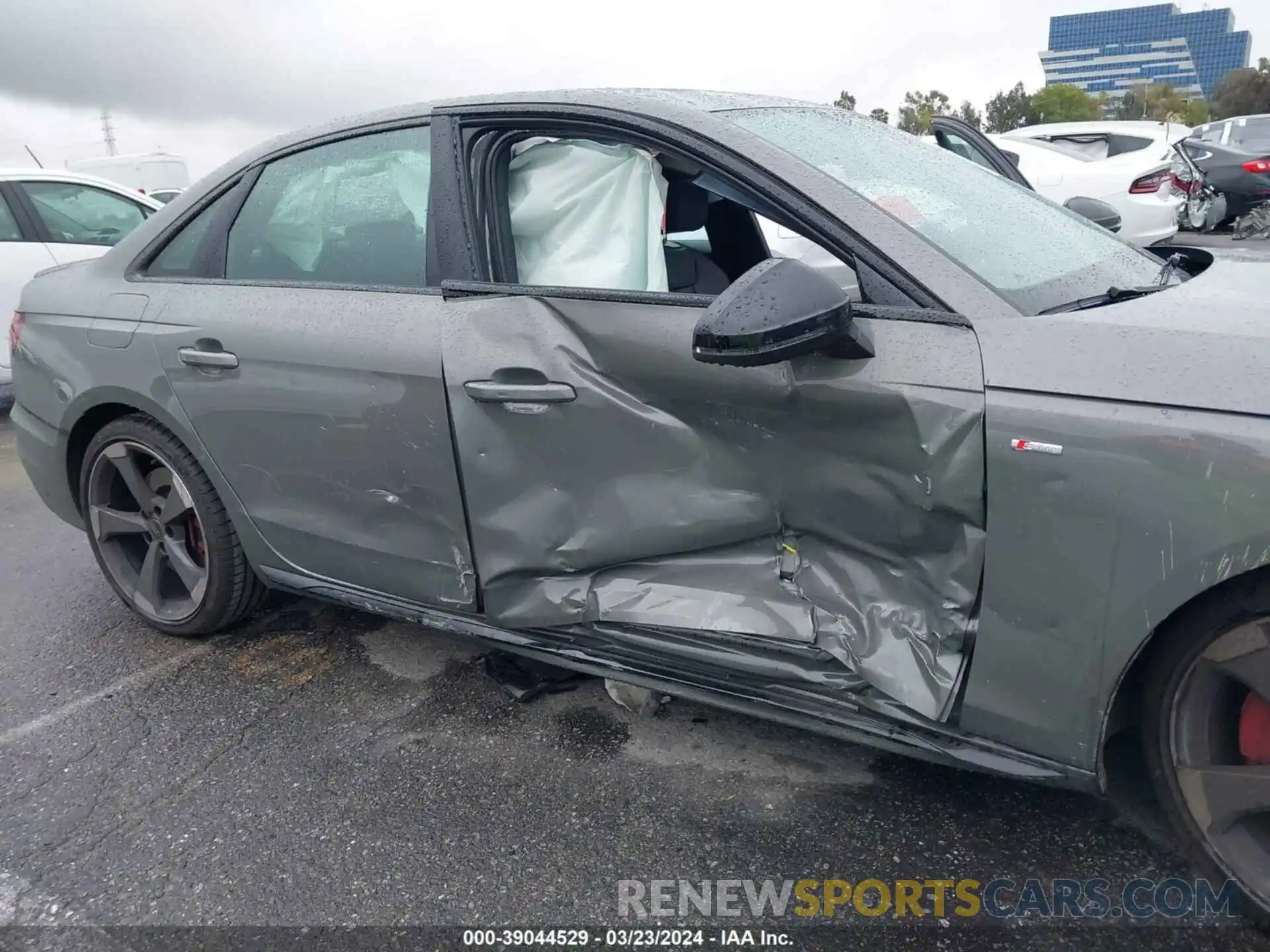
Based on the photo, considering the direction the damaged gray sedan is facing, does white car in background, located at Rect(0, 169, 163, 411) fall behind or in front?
behind

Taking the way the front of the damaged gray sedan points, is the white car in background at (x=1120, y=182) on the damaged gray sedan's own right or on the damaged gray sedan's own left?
on the damaged gray sedan's own left

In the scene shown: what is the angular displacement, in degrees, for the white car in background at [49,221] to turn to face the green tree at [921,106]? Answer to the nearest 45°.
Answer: approximately 45° to its left

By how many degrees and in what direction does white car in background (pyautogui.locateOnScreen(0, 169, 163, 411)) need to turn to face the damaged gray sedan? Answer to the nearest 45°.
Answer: approximately 90° to its right

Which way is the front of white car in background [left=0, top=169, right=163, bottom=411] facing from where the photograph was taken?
facing to the right of the viewer

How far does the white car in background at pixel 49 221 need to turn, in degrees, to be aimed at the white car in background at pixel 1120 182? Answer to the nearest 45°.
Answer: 0° — it already faces it
